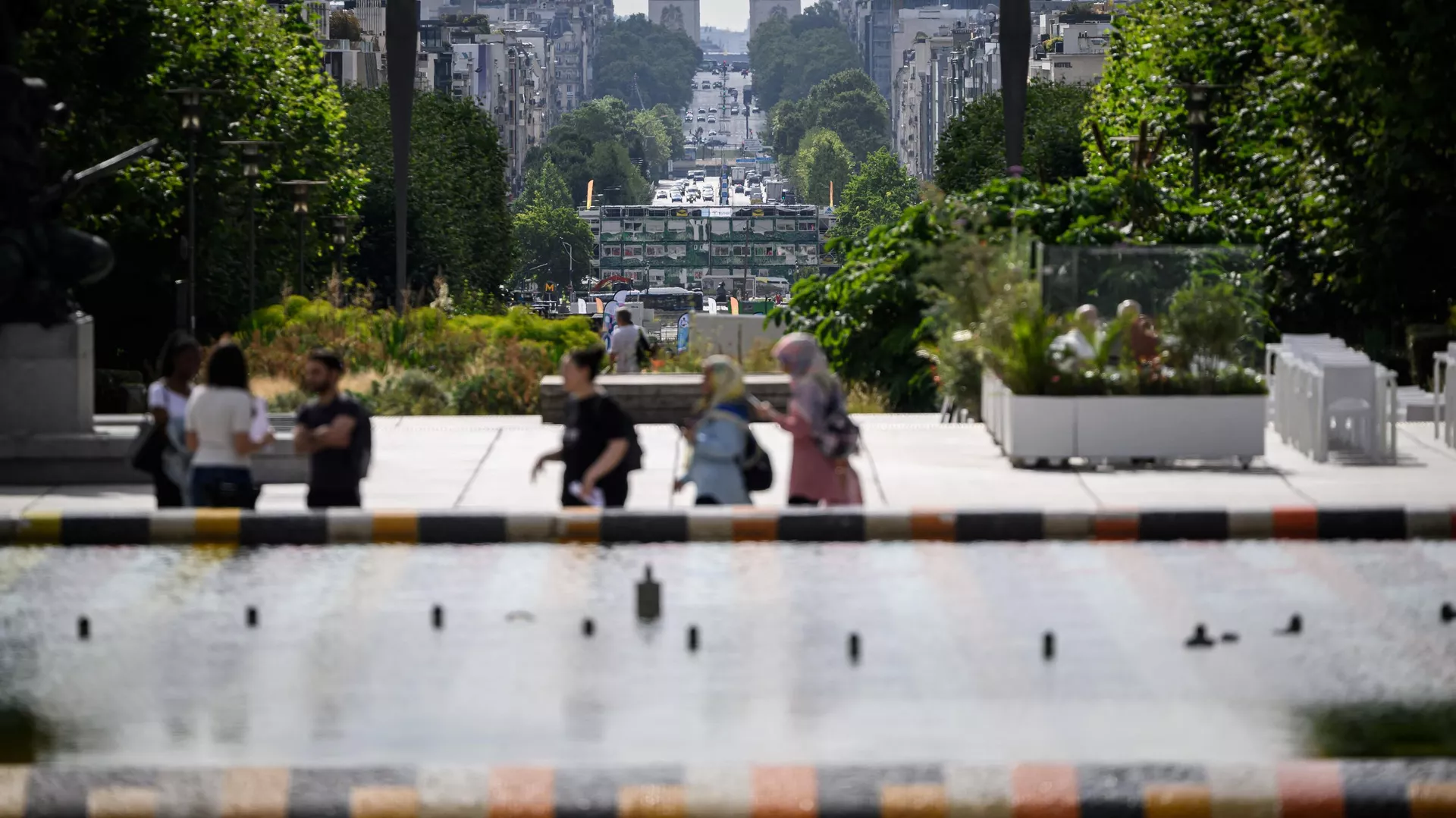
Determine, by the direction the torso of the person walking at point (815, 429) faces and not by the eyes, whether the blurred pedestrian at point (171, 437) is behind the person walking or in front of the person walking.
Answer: in front

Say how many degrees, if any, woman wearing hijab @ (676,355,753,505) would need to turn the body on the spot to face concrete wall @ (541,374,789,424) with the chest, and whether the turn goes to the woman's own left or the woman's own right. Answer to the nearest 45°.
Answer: approximately 90° to the woman's own right

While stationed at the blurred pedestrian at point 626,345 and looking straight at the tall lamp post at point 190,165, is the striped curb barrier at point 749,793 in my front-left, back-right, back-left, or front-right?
back-left

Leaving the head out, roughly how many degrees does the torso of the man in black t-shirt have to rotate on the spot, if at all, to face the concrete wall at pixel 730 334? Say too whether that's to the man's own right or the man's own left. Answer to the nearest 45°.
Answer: approximately 135° to the man's own right

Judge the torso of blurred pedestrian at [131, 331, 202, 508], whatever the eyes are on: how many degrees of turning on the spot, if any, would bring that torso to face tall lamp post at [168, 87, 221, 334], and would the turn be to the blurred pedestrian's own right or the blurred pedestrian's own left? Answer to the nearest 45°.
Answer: approximately 135° to the blurred pedestrian's own left

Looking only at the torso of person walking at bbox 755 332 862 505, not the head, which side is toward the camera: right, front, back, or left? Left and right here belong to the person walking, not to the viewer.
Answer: left

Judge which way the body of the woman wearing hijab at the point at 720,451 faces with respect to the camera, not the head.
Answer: to the viewer's left

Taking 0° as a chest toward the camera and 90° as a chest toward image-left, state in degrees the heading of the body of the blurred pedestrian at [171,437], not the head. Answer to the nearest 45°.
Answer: approximately 315°

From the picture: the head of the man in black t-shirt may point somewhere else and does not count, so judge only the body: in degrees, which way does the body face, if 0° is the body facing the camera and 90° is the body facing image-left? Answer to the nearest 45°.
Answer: approximately 45°

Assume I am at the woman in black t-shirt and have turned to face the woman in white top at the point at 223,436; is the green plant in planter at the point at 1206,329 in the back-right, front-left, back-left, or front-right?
back-right

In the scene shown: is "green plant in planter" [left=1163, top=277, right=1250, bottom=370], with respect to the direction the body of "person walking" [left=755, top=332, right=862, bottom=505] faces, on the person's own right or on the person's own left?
on the person's own right
